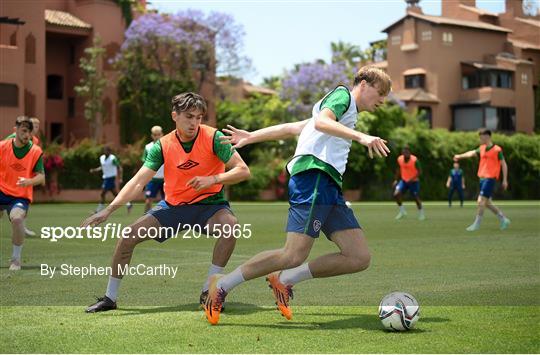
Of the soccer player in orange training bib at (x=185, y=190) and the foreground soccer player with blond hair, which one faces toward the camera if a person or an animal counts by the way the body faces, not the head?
the soccer player in orange training bib

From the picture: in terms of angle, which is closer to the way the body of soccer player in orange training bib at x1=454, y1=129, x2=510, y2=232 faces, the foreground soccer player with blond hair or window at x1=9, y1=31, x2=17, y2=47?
the foreground soccer player with blond hair

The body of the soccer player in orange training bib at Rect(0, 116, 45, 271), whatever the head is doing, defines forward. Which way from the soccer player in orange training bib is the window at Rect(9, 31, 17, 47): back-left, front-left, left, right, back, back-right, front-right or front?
back

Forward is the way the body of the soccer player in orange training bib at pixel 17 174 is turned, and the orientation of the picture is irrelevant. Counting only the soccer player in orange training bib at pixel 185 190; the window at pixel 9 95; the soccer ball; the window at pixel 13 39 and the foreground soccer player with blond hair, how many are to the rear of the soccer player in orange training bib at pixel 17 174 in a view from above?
2

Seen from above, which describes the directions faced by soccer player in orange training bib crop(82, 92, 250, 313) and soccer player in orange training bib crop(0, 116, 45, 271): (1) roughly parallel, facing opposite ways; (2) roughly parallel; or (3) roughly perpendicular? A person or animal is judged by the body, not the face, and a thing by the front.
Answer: roughly parallel

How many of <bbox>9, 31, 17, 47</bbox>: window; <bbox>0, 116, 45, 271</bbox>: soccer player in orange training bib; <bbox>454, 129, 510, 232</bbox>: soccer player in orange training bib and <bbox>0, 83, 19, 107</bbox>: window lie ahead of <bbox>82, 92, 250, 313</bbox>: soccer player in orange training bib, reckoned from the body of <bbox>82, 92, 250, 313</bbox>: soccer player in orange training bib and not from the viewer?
0

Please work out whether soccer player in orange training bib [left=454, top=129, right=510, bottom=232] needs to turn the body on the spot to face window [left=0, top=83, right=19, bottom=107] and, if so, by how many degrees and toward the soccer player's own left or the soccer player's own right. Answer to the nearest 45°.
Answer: approximately 90° to the soccer player's own right

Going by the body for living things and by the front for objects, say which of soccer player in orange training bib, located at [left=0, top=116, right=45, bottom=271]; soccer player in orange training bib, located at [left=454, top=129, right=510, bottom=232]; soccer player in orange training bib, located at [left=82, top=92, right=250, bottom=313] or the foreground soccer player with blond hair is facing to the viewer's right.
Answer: the foreground soccer player with blond hair

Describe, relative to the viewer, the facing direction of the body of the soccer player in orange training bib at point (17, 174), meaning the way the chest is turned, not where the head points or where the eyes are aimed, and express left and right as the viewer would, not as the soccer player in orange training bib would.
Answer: facing the viewer

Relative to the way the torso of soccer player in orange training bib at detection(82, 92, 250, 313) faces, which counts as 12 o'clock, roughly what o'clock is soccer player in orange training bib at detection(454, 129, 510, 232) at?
soccer player in orange training bib at detection(454, 129, 510, 232) is roughly at 7 o'clock from soccer player in orange training bib at detection(82, 92, 250, 313).

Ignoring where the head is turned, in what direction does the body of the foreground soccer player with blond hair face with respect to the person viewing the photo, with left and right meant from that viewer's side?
facing to the right of the viewer

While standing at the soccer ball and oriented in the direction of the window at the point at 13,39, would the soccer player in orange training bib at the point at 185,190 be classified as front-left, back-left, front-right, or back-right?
front-left

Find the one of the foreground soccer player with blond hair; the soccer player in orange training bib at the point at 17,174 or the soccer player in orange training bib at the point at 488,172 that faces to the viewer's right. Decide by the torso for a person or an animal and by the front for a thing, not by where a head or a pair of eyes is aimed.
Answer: the foreground soccer player with blond hair

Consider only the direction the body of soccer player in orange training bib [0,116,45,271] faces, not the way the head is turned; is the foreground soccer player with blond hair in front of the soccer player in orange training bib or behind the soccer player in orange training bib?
in front

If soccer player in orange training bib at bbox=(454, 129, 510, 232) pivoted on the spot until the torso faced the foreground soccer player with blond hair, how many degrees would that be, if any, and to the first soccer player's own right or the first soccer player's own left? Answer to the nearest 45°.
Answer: approximately 45° to the first soccer player's own left

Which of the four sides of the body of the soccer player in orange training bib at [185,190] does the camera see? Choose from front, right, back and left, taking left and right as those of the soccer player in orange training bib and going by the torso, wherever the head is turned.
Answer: front

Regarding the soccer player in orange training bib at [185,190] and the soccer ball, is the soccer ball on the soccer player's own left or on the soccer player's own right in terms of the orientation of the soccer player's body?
on the soccer player's own left

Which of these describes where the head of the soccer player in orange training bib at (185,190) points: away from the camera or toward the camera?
toward the camera

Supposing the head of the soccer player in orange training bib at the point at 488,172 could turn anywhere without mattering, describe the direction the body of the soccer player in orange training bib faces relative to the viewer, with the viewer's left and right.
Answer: facing the viewer and to the left of the viewer

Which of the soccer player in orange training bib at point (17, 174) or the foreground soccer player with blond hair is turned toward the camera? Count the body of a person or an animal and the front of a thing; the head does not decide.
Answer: the soccer player in orange training bib

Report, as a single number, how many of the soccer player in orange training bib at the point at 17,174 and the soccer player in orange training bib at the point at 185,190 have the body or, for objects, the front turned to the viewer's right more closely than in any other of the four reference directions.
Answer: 0
